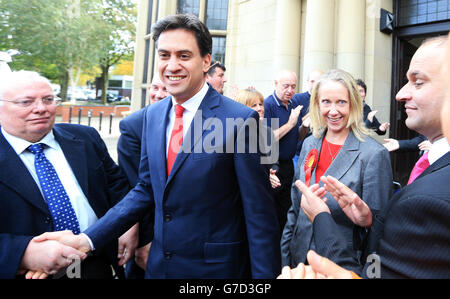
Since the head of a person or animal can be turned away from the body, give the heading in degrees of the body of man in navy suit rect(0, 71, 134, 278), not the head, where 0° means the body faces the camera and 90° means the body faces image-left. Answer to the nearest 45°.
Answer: approximately 315°

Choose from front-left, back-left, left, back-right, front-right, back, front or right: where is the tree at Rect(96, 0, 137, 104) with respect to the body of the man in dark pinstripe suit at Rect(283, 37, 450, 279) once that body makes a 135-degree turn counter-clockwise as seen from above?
back

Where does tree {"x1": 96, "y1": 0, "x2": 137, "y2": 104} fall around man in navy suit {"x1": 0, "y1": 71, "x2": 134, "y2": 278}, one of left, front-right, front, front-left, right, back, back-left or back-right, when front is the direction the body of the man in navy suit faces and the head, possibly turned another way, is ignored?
back-left

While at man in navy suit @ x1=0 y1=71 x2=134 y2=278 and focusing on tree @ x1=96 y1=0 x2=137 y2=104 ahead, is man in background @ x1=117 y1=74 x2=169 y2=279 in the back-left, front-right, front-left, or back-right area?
front-right

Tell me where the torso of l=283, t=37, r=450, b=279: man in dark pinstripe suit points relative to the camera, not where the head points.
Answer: to the viewer's left

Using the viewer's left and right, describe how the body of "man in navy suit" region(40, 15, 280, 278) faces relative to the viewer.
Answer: facing the viewer and to the left of the viewer

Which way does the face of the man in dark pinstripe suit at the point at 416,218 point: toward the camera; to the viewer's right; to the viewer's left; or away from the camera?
to the viewer's left

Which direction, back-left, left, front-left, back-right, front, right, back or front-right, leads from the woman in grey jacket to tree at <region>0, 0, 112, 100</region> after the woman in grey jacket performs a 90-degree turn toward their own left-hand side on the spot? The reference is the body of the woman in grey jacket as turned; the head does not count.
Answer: back

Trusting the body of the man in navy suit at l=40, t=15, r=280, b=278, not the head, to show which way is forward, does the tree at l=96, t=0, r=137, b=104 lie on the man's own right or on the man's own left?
on the man's own right

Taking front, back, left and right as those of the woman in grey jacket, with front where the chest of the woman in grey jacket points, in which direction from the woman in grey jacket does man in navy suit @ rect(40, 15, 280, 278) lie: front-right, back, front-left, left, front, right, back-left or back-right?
front

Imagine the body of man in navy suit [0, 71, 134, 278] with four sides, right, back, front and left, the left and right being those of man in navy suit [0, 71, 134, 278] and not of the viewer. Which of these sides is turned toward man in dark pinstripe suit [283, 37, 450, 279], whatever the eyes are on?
front

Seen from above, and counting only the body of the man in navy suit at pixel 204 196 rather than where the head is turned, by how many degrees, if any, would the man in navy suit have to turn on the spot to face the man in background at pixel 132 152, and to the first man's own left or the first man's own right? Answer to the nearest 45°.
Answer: approximately 90° to the first man's own right

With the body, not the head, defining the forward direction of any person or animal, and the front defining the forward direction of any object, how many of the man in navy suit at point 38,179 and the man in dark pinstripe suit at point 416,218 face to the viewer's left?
1

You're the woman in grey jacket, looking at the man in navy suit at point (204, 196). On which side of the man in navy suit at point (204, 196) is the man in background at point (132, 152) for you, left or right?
right

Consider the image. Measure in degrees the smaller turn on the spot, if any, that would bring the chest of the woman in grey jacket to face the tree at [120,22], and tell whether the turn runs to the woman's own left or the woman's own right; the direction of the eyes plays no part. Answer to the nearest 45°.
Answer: approximately 90° to the woman's own right
